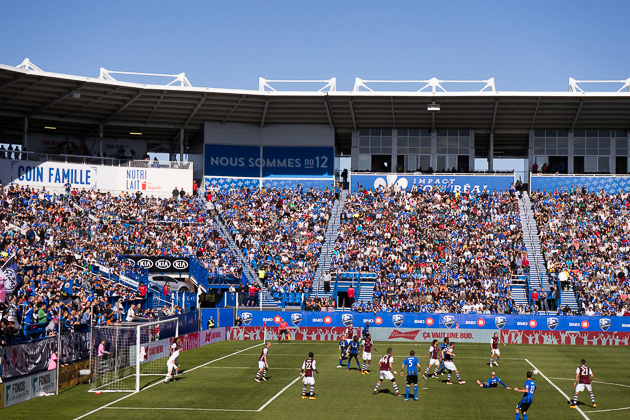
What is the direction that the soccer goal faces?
to the viewer's right

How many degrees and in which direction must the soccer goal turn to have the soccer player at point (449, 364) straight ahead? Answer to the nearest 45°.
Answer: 0° — it already faces them

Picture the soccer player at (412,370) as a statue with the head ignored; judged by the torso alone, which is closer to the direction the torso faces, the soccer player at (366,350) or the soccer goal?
the soccer player

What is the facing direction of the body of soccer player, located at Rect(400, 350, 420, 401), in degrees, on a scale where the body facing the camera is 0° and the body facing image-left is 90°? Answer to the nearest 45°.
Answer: approximately 180°

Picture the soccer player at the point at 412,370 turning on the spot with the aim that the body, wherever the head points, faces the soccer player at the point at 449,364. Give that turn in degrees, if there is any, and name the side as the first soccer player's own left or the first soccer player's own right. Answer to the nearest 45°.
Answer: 0° — they already face them

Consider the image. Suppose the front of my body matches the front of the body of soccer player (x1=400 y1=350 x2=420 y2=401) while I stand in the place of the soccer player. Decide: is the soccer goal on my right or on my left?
on my left

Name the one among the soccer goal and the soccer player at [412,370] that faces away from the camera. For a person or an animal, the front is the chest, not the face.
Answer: the soccer player

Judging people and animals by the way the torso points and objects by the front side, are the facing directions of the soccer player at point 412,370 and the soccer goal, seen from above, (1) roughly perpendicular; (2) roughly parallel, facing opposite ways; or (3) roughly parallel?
roughly perpendicular
